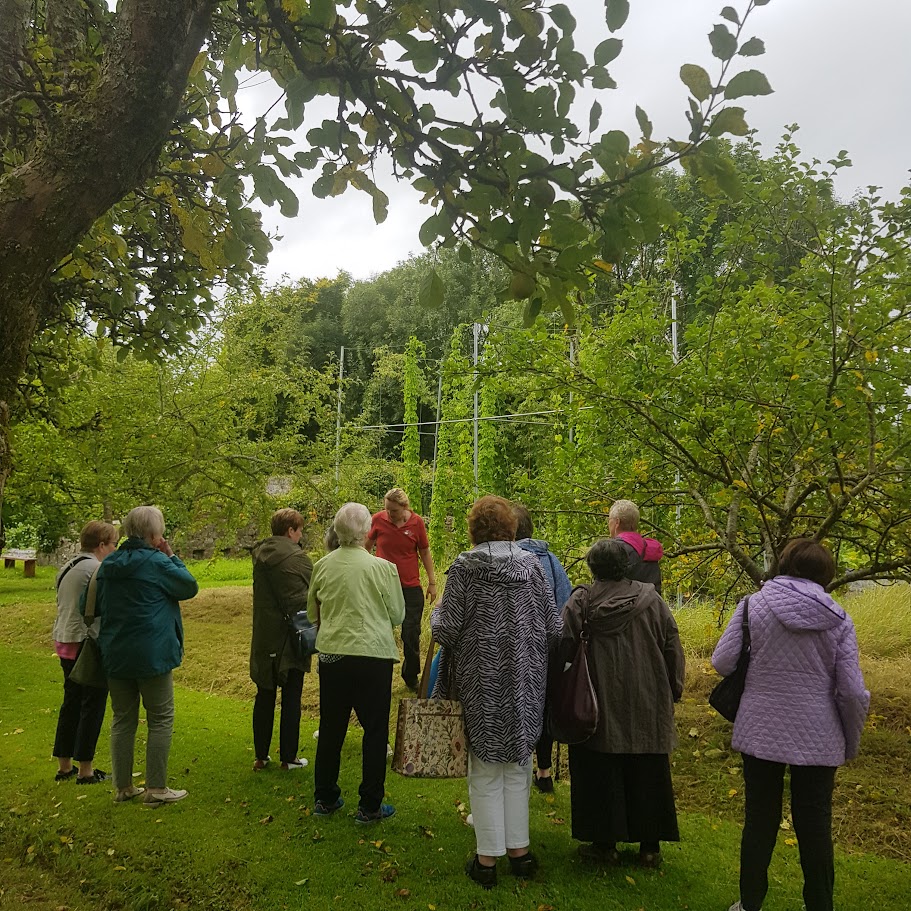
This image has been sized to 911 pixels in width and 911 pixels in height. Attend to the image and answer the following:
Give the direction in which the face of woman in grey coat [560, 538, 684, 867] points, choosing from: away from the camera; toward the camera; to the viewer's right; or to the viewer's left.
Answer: away from the camera

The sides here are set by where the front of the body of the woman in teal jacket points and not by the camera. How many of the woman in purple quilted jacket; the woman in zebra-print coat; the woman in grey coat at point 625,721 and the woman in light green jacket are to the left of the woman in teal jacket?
0

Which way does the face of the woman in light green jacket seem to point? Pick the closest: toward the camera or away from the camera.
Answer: away from the camera

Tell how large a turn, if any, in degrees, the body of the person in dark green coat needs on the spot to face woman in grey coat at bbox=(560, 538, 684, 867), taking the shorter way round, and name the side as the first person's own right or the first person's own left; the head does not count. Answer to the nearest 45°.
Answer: approximately 90° to the first person's own right

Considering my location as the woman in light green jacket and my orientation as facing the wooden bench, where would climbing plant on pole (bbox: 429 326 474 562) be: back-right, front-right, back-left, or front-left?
front-right

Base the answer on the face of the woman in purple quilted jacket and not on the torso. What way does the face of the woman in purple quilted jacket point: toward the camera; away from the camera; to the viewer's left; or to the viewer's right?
away from the camera

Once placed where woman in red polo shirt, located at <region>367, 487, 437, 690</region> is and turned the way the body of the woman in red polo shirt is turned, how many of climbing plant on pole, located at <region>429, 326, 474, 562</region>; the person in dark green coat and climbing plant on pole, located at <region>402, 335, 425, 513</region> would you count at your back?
2

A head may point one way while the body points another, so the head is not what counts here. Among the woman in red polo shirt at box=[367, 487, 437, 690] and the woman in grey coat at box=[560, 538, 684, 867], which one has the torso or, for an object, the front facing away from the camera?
the woman in grey coat

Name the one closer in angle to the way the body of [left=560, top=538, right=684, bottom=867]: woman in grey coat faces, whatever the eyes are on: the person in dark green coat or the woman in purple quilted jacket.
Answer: the person in dark green coat

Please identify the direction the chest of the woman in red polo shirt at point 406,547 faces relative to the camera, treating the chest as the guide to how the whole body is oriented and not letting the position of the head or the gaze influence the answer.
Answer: toward the camera

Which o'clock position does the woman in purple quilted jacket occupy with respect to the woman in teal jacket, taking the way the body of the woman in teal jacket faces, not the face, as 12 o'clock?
The woman in purple quilted jacket is roughly at 3 o'clock from the woman in teal jacket.

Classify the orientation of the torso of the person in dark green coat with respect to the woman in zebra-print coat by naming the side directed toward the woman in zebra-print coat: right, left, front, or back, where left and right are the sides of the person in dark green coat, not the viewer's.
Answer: right

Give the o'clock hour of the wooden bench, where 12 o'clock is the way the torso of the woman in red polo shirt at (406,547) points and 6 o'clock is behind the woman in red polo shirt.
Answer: The wooden bench is roughly at 5 o'clock from the woman in red polo shirt.

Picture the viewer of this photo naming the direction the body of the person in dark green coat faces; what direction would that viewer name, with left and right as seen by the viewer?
facing away from the viewer and to the right of the viewer

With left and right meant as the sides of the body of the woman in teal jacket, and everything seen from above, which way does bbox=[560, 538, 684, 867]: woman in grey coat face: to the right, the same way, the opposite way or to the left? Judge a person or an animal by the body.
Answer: the same way

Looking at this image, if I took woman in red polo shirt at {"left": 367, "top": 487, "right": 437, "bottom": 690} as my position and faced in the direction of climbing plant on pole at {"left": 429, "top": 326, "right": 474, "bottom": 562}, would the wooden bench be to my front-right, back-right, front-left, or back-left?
front-left

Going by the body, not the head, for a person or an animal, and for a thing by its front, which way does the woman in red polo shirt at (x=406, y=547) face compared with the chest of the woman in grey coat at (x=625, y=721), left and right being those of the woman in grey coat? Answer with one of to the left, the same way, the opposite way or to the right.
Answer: the opposite way

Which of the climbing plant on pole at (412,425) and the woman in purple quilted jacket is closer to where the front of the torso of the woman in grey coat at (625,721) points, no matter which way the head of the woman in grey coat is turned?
the climbing plant on pole
